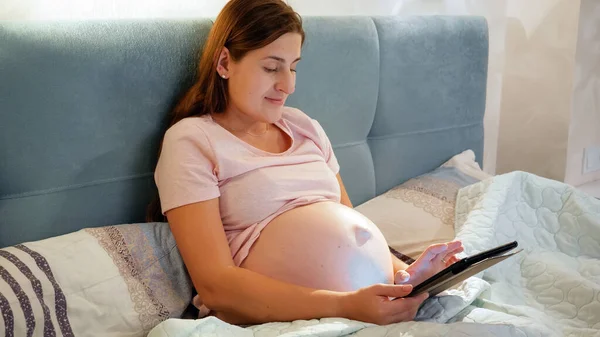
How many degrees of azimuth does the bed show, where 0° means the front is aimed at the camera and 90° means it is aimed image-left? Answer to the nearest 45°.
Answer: approximately 315°

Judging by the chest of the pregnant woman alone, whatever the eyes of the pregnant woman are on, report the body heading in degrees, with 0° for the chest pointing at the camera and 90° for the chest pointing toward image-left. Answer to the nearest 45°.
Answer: approximately 315°

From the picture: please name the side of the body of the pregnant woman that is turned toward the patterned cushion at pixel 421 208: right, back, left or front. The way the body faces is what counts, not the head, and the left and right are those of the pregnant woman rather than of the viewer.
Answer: left
